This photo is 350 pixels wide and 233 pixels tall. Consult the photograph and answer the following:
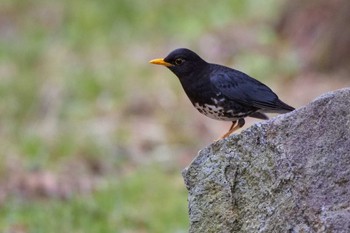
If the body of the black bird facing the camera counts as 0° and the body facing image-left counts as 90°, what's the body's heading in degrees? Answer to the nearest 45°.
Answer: approximately 90°
